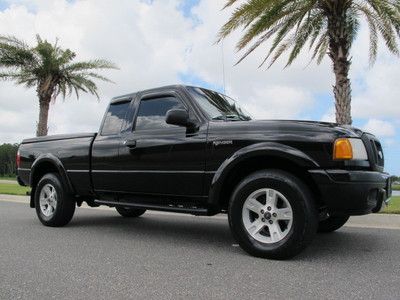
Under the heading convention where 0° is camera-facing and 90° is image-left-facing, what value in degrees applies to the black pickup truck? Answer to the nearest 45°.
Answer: approximately 315°

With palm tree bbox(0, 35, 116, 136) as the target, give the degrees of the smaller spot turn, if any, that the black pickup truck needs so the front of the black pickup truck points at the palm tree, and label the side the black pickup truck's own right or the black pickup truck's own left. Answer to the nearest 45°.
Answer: approximately 180°

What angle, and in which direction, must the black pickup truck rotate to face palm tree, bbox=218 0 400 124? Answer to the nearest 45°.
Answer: approximately 90° to its left

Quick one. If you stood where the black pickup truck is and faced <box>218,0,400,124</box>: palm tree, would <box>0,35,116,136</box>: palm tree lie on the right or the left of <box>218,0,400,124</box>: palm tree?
left
